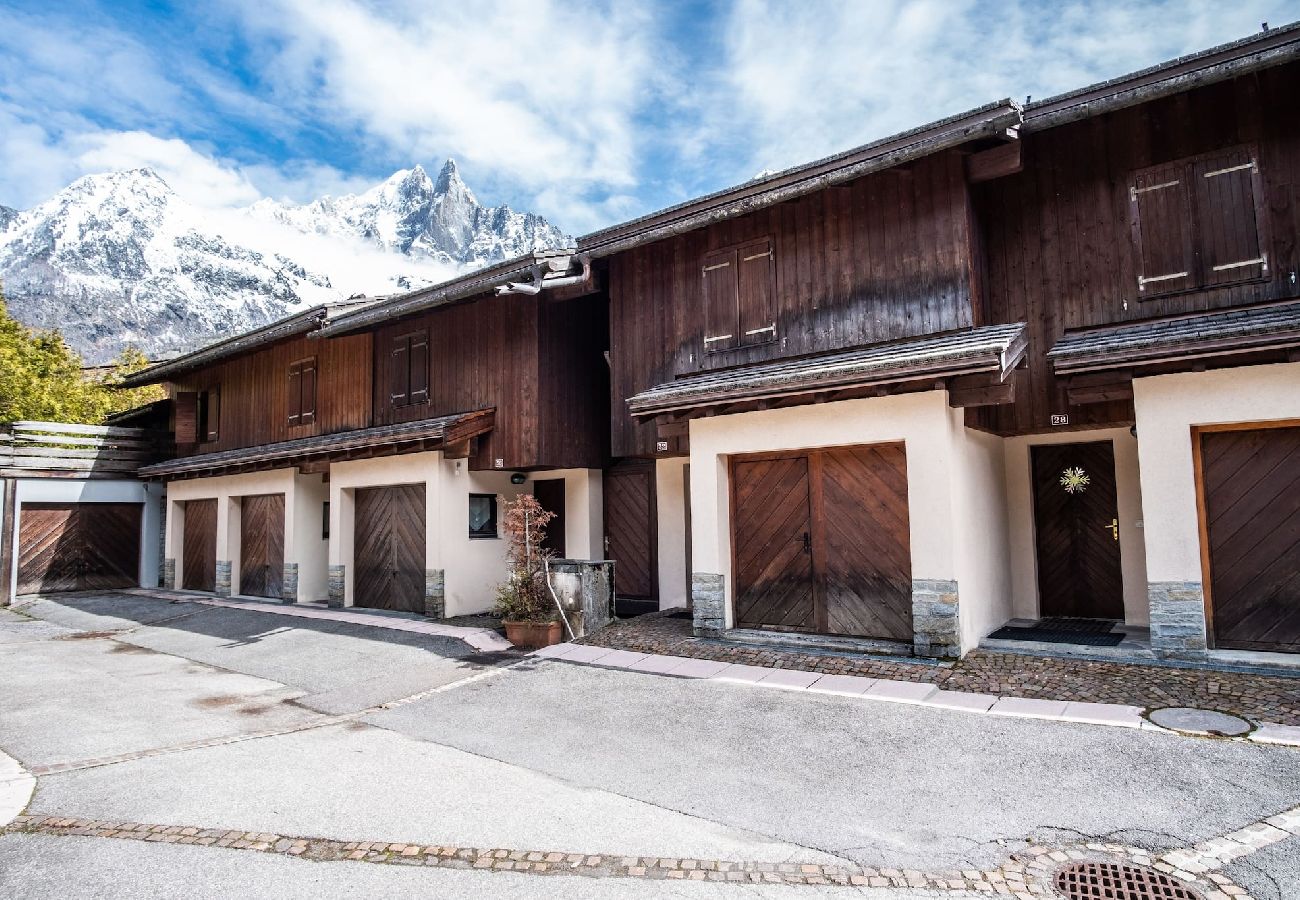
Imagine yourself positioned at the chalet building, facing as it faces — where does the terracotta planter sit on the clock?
The terracotta planter is roughly at 2 o'clock from the chalet building.

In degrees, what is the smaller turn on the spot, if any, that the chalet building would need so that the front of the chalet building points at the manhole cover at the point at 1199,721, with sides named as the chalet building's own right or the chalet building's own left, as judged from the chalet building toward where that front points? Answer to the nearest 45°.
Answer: approximately 45° to the chalet building's own left

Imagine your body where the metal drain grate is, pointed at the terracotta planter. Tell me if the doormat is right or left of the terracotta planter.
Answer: right

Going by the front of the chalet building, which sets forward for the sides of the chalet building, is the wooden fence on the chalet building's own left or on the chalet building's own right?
on the chalet building's own right

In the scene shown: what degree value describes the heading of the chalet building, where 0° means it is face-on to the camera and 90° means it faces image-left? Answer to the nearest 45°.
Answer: approximately 45°

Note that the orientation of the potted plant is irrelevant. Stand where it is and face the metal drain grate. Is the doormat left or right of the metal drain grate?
left
